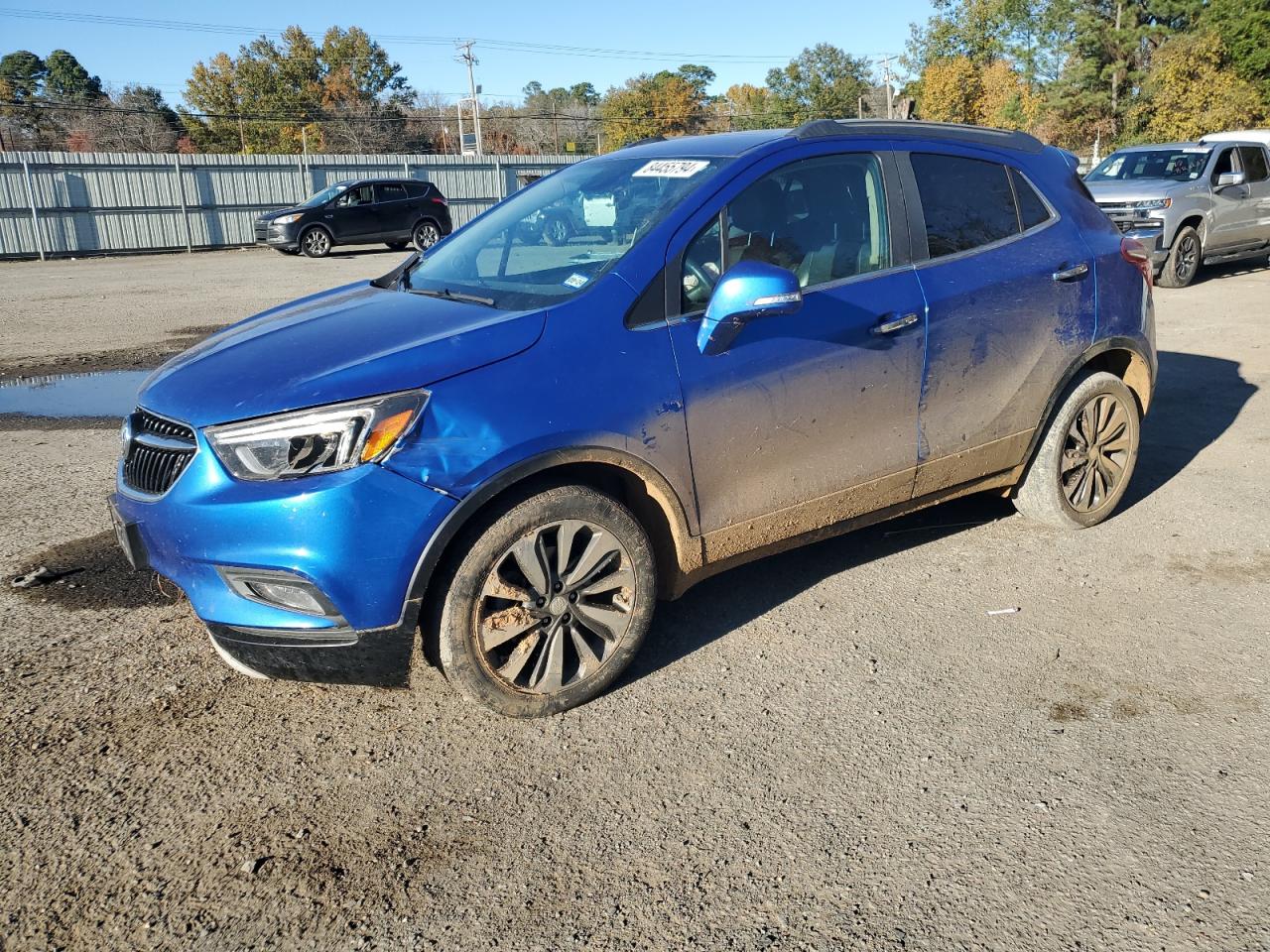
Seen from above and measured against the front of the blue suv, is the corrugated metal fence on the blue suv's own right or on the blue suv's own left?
on the blue suv's own right

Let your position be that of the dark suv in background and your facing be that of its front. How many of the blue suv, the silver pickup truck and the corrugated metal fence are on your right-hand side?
1

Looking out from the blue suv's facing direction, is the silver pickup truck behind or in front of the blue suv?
behind

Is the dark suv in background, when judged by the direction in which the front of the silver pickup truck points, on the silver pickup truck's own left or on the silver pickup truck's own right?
on the silver pickup truck's own right

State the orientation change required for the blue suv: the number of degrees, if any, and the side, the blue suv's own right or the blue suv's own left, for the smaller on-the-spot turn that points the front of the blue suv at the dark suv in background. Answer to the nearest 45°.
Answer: approximately 135° to the blue suv's own right

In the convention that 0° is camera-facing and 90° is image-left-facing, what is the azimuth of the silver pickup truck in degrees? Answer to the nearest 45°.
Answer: approximately 45°

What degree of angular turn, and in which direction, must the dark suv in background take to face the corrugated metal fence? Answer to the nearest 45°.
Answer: approximately 90° to its right

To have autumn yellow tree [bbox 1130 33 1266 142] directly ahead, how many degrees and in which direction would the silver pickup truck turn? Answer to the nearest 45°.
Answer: approximately 135° to its right

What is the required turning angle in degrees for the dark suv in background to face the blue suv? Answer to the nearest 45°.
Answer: approximately 45° to its left

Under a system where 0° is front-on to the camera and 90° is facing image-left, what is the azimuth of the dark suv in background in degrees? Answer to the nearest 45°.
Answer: approximately 45°

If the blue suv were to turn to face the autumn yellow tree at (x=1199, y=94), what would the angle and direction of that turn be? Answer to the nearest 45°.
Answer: approximately 180°
